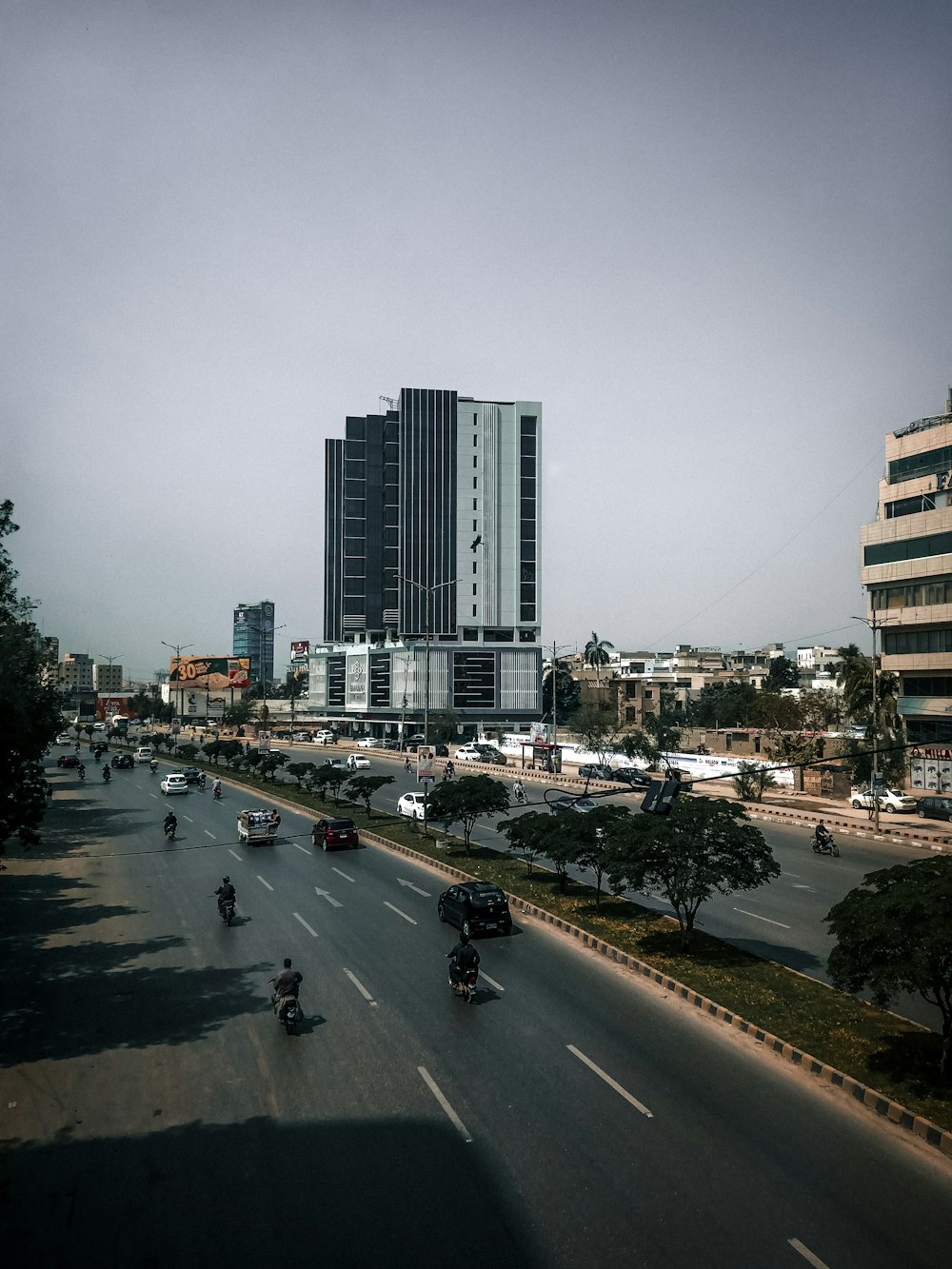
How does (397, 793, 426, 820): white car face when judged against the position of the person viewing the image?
facing the viewer and to the right of the viewer

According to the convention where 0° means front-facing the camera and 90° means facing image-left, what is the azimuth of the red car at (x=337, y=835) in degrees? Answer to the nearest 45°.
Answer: approximately 135°

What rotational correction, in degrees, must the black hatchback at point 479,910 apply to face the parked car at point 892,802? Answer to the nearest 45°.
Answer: approximately 90° to its right

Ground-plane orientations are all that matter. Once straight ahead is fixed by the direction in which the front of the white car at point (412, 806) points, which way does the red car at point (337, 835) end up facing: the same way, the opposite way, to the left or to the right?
the opposite way

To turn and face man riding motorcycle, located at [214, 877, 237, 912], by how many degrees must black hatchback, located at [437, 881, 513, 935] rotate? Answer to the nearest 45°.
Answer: approximately 45° to its left

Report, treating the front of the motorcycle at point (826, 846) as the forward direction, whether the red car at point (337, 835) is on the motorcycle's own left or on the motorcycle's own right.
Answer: on the motorcycle's own right

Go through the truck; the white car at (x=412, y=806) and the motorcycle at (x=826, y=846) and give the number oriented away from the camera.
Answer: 1

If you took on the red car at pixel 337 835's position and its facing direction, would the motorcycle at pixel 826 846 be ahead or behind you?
behind

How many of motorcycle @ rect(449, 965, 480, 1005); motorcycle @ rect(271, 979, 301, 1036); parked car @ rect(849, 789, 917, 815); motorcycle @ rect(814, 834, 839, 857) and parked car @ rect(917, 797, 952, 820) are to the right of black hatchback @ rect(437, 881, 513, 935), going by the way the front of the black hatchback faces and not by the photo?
3

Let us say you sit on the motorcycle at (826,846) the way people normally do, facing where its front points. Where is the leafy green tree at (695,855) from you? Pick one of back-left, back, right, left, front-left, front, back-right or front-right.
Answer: front-right

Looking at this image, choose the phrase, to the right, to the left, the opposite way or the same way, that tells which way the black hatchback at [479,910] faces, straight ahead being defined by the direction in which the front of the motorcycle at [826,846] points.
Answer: the opposite way

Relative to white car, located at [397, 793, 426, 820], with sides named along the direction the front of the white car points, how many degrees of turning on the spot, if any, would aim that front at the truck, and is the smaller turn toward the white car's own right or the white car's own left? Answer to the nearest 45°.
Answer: approximately 90° to the white car's own right

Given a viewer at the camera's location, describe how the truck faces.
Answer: facing away from the viewer
